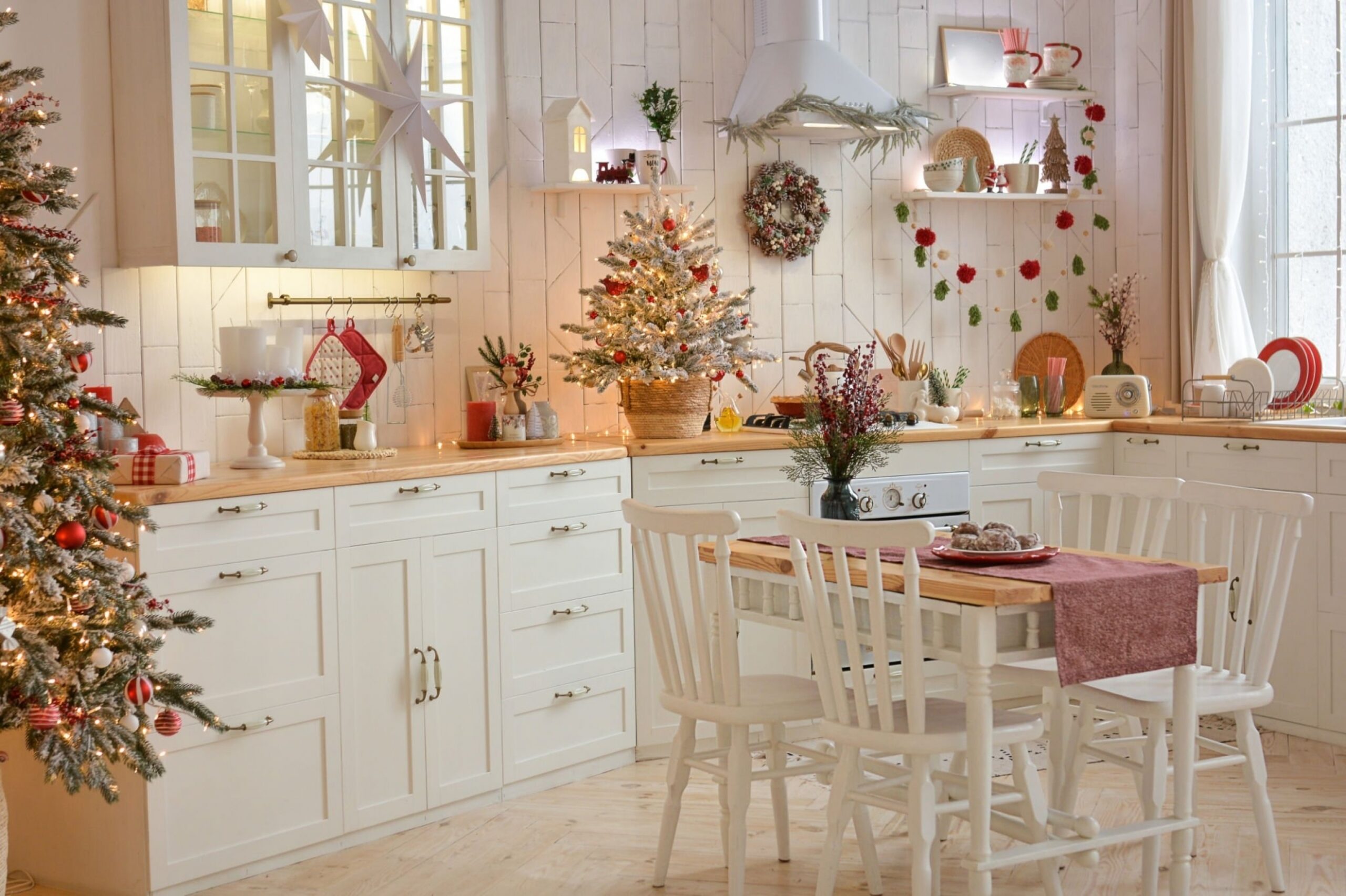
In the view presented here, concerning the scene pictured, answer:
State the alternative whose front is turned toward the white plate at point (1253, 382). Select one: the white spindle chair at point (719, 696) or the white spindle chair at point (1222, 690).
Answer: the white spindle chair at point (719, 696)

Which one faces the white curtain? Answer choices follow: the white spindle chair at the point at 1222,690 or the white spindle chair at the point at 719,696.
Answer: the white spindle chair at the point at 719,696

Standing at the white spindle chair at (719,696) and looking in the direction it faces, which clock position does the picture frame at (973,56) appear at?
The picture frame is roughly at 11 o'clock from the white spindle chair.

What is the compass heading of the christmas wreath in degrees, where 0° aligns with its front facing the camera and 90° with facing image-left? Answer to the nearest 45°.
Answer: approximately 0°

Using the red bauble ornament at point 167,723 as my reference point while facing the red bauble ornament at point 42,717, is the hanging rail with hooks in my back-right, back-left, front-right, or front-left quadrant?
back-right

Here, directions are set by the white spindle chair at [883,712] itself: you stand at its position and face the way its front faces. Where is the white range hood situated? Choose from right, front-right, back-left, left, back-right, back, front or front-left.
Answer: front-left

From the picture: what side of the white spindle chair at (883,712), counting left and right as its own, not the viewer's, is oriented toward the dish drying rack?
front

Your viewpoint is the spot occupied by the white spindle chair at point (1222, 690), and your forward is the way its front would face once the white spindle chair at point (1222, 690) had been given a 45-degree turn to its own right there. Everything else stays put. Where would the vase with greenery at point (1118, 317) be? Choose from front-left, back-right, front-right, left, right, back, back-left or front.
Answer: right

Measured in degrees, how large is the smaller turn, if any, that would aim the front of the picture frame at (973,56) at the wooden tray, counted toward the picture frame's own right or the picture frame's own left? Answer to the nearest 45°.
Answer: approximately 45° to the picture frame's own right

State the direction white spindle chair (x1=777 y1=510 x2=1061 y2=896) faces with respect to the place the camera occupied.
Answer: facing away from the viewer and to the right of the viewer

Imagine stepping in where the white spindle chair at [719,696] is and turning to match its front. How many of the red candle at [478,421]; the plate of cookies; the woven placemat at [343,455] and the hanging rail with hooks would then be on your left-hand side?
3

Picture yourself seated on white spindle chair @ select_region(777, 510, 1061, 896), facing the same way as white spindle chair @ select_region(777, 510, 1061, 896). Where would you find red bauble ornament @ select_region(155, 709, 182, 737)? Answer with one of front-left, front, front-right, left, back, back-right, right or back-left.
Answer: back-left

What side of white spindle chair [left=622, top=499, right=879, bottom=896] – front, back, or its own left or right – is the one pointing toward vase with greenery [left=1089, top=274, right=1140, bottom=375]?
front

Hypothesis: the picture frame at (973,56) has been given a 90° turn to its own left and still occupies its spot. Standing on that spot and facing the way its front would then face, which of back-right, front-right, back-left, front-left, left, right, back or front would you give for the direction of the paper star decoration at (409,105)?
back-right

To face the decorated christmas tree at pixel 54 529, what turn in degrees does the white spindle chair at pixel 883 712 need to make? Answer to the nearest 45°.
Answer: approximately 135° to its left

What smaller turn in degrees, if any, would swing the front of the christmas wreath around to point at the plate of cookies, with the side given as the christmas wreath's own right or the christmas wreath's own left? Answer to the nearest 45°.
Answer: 0° — it already faces it

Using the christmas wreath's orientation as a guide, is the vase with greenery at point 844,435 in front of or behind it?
in front

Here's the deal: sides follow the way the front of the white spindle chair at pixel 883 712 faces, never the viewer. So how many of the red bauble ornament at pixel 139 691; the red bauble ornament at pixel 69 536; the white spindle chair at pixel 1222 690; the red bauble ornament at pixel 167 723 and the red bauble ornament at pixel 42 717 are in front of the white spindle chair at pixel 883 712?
1

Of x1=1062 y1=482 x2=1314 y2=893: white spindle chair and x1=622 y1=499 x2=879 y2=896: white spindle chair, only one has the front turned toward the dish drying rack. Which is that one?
x1=622 y1=499 x2=879 y2=896: white spindle chair
